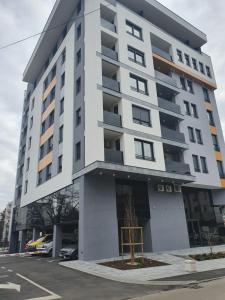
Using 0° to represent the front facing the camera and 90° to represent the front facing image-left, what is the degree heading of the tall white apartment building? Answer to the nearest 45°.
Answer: approximately 315°
